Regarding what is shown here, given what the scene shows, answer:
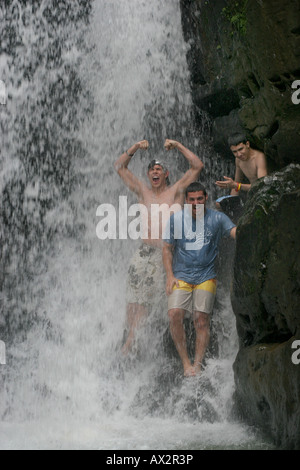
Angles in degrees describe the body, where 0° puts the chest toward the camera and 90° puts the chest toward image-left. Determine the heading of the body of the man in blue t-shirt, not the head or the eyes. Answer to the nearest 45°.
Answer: approximately 0°

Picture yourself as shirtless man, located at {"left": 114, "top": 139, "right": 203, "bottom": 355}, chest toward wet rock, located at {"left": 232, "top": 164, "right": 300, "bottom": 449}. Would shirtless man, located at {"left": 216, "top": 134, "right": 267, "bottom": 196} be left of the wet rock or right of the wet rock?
left

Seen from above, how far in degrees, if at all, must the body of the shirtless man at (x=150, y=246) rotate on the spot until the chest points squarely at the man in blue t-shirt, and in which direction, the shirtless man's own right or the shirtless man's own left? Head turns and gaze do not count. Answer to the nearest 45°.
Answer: approximately 45° to the shirtless man's own left

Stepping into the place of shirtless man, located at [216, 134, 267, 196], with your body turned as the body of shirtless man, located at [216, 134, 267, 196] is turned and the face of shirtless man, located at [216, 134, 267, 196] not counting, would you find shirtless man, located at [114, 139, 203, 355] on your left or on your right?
on your right

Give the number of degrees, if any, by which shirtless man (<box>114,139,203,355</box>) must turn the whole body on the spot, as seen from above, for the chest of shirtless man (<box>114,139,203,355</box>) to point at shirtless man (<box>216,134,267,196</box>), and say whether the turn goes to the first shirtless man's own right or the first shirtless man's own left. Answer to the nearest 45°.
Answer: approximately 45° to the first shirtless man's own left

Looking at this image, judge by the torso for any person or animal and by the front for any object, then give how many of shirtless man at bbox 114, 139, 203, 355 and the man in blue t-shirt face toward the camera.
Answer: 2

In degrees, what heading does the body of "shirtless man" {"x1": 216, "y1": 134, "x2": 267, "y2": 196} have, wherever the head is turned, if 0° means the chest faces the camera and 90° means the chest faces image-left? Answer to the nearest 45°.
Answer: approximately 45°

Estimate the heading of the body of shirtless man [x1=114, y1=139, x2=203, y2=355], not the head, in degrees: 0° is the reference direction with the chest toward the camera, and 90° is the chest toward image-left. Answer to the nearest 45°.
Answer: approximately 0°
